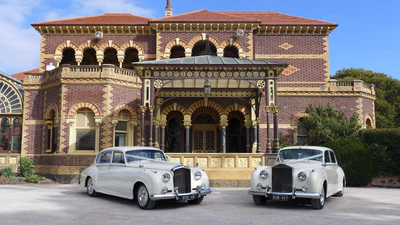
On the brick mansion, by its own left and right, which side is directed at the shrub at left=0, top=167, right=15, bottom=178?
right

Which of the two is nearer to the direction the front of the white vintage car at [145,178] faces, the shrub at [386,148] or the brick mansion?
the shrub

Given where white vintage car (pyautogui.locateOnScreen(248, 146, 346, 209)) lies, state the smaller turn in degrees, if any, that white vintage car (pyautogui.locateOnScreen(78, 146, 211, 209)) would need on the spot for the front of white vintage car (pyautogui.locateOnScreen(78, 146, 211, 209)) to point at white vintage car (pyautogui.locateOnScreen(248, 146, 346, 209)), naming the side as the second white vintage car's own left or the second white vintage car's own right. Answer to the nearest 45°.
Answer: approximately 45° to the second white vintage car's own left

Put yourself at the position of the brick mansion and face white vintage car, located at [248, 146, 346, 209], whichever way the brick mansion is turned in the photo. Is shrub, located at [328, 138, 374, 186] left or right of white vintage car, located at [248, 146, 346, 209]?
left

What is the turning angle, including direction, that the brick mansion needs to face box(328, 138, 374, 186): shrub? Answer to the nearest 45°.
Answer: approximately 45° to its left

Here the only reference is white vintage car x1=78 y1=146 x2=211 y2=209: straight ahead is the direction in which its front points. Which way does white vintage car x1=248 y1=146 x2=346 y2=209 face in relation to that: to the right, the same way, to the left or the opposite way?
to the right

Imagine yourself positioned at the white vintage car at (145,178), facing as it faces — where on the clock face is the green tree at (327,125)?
The green tree is roughly at 9 o'clock from the white vintage car.

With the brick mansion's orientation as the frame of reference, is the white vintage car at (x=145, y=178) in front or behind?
in front

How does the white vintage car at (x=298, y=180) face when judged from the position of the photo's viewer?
facing the viewer and to the left of the viewer

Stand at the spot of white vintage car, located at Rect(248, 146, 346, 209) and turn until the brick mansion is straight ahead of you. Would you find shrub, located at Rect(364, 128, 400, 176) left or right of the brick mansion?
right

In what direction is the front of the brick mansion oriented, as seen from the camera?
facing the viewer

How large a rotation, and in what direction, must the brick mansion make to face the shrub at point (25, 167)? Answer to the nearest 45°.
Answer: approximately 90° to its right

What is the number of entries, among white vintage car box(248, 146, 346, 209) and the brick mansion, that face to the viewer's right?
0
